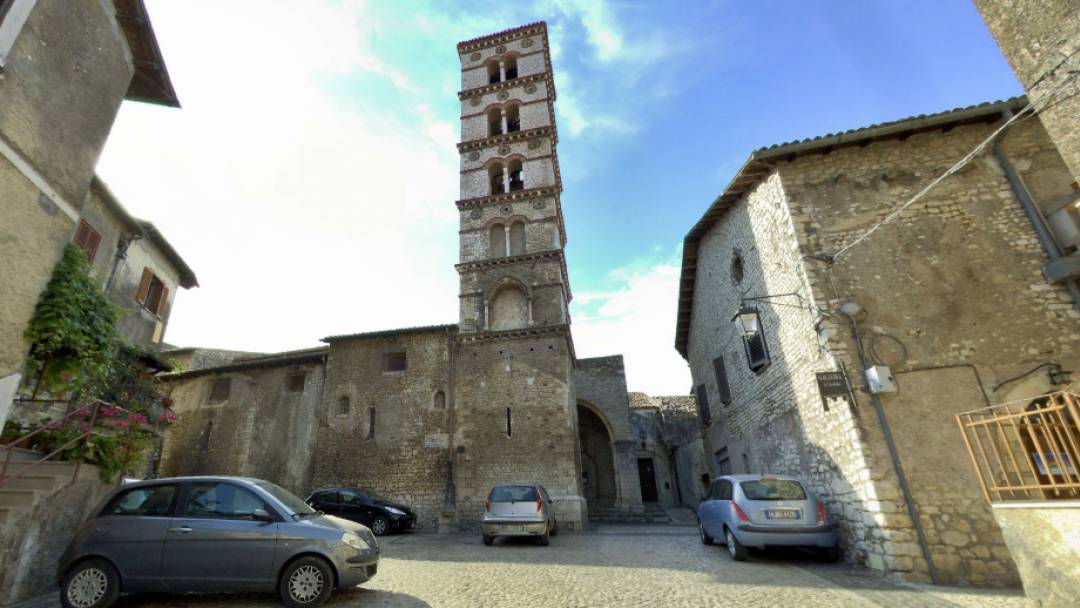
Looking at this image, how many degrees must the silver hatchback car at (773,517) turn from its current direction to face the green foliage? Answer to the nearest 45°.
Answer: approximately 90° to its left

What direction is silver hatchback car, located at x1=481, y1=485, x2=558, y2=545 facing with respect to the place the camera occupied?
facing away from the viewer

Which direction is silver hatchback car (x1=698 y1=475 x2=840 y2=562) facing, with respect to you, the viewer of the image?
facing away from the viewer and to the left of the viewer

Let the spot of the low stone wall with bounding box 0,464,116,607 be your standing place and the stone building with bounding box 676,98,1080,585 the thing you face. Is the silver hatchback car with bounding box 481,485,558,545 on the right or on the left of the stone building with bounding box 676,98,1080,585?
left

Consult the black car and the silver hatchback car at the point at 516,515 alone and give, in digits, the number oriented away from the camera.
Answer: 1

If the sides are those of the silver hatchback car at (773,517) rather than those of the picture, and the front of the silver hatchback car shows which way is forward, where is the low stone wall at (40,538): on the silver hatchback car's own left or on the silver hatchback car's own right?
on the silver hatchback car's own left

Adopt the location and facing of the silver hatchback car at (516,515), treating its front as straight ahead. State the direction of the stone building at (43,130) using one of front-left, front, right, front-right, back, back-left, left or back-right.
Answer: back-left

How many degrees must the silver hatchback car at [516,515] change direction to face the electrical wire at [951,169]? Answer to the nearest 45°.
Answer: approximately 135° to its right

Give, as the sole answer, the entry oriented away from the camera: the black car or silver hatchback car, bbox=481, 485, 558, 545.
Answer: the silver hatchback car

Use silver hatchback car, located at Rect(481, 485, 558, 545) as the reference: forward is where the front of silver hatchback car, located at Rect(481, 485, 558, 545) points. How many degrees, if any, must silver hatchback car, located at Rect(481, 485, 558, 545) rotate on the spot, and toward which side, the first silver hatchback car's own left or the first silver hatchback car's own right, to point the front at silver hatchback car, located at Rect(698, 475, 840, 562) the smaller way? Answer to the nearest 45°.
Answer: approximately 135° to the first silver hatchback car's own right

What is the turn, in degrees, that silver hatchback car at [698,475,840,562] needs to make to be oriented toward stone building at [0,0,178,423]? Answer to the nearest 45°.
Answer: approximately 90° to its left

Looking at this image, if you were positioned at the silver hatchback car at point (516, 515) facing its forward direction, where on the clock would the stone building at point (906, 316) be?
The stone building is roughly at 4 o'clock from the silver hatchback car.

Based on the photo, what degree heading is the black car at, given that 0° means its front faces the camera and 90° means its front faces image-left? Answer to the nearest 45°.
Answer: approximately 315°
